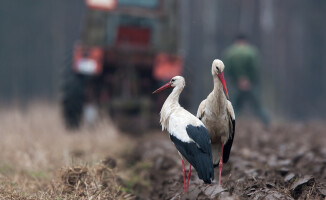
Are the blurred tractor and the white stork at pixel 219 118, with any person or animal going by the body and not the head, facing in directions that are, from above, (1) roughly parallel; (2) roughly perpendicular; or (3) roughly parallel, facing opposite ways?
roughly parallel, facing opposite ways

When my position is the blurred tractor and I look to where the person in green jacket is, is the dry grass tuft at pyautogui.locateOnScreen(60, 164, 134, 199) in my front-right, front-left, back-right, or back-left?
back-right

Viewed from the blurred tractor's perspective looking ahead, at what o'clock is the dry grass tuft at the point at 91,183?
The dry grass tuft is roughly at 6 o'clock from the blurred tractor.

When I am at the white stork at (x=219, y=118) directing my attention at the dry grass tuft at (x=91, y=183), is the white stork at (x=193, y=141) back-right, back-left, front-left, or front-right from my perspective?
front-left

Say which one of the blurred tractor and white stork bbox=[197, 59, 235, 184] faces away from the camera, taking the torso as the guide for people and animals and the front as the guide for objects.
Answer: the blurred tractor

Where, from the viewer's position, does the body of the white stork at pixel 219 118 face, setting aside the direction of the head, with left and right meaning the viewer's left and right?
facing the viewer

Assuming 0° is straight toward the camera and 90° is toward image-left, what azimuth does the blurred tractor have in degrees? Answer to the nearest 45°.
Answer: approximately 180°
